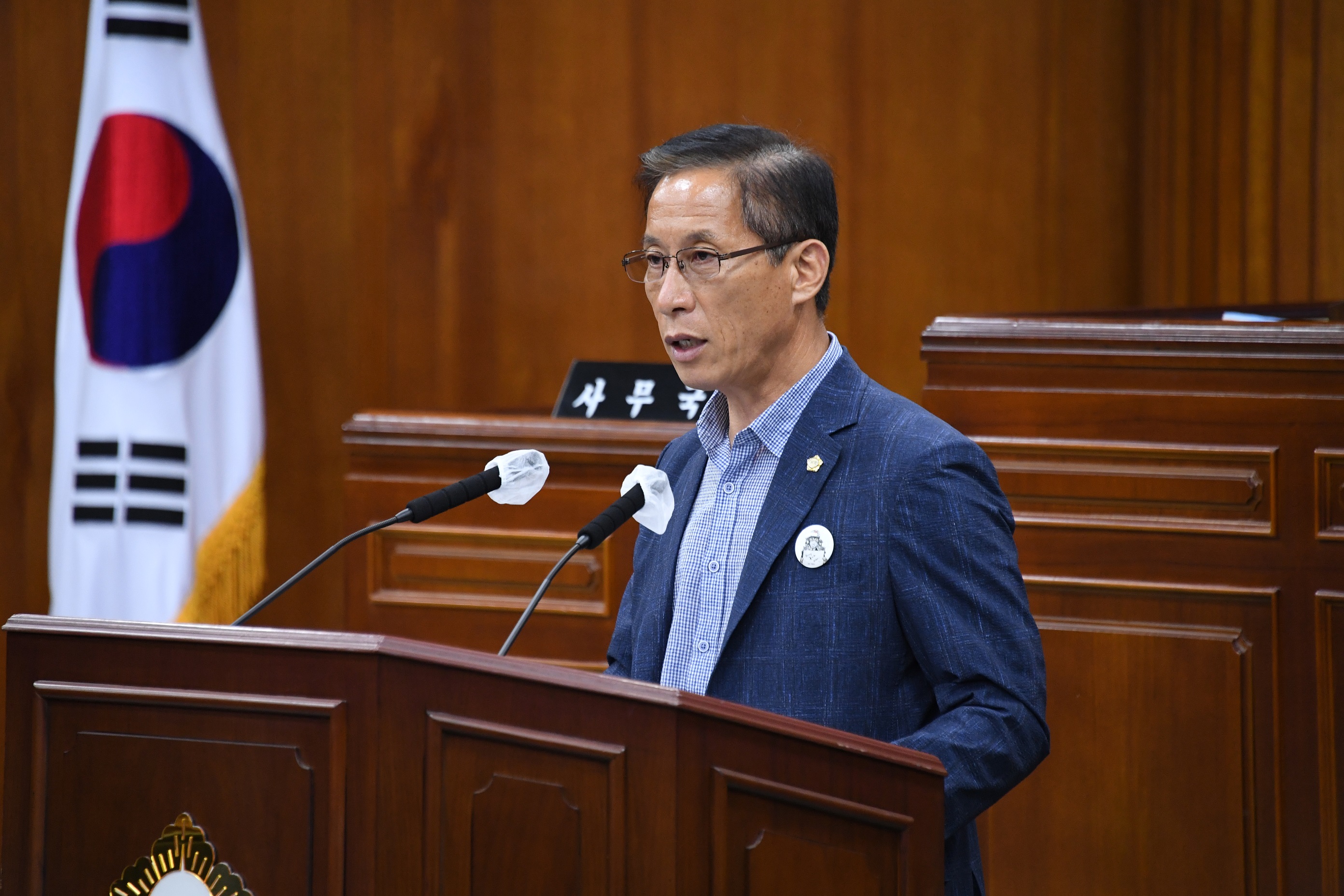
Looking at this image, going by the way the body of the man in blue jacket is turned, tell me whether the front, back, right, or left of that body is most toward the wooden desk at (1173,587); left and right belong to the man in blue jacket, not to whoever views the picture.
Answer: back

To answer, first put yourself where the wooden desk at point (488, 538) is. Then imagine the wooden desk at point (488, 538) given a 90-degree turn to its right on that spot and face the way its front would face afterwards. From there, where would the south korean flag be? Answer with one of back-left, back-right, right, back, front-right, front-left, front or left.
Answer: front-right

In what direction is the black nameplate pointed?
toward the camera

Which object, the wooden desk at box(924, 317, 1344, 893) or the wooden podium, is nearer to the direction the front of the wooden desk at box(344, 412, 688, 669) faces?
the wooden podium

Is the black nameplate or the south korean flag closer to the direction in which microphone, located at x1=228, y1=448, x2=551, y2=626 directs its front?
the black nameplate

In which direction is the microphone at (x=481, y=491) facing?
to the viewer's right

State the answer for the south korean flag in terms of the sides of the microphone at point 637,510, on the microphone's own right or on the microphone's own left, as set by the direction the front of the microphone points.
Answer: on the microphone's own left

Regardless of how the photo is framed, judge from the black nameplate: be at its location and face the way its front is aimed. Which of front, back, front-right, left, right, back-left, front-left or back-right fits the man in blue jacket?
front

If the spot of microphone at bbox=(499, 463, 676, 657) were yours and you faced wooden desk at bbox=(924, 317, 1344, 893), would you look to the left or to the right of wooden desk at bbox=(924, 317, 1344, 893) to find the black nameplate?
left

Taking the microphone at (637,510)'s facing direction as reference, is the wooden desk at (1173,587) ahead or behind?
ahead

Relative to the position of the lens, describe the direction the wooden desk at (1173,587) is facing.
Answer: facing the viewer

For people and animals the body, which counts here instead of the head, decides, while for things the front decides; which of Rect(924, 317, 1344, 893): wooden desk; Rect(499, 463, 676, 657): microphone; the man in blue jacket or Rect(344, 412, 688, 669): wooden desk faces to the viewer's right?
the microphone

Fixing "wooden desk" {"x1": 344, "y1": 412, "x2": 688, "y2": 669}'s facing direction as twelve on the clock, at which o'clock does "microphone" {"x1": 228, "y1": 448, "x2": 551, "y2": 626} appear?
The microphone is roughly at 12 o'clock from the wooden desk.

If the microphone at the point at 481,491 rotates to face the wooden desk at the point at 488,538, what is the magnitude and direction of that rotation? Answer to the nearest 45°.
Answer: approximately 90° to its left
